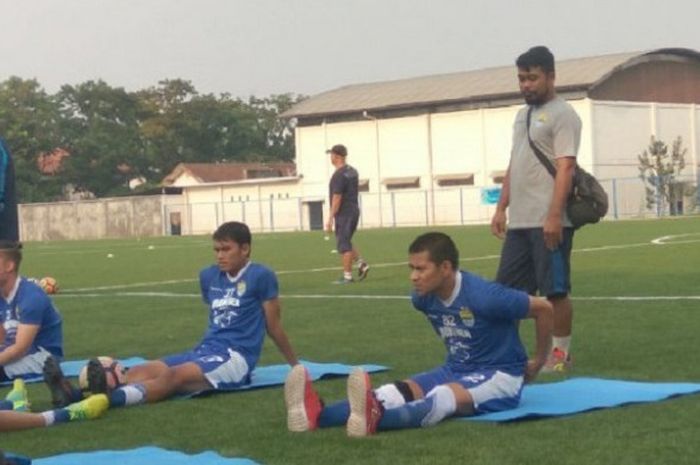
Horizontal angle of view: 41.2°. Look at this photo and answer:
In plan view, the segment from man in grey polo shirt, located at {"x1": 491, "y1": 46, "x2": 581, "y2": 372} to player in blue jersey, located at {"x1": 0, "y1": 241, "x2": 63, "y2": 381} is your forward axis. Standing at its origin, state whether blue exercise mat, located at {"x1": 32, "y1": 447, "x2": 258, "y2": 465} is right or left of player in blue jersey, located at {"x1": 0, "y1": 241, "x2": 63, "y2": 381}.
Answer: left

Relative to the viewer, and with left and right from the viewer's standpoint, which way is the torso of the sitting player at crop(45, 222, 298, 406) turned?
facing the viewer and to the left of the viewer

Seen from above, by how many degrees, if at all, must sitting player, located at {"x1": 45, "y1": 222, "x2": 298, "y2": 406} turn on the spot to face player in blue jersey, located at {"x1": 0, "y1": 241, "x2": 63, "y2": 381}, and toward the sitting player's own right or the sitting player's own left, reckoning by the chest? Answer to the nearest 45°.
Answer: approximately 90° to the sitting player's own right

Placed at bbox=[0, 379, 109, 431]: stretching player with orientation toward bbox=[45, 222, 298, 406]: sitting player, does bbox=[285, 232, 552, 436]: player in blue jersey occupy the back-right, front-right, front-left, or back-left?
front-right

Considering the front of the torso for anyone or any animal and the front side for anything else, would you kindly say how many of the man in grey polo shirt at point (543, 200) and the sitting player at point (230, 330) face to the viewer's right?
0

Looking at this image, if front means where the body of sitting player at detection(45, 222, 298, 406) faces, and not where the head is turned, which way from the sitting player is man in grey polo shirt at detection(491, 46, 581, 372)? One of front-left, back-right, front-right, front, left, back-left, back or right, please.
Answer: back-left

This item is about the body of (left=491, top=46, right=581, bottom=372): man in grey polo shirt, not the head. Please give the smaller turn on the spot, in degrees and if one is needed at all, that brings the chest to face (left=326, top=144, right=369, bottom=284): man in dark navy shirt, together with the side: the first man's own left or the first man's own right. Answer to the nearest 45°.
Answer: approximately 135° to the first man's own right

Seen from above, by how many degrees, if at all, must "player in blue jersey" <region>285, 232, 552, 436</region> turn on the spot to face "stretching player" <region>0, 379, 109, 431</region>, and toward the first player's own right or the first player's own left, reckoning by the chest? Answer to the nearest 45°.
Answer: approximately 45° to the first player's own right

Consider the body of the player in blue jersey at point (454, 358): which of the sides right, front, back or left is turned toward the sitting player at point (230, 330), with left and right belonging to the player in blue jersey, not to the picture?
right

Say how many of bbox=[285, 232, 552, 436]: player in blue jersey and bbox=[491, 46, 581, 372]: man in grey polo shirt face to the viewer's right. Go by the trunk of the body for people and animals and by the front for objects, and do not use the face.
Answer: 0
